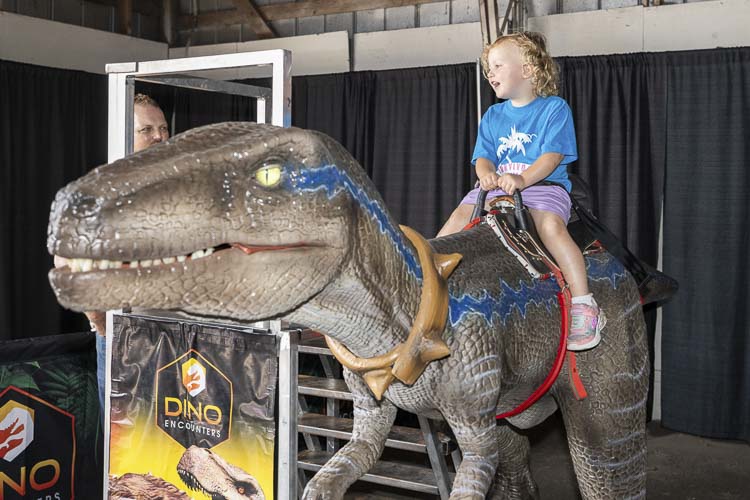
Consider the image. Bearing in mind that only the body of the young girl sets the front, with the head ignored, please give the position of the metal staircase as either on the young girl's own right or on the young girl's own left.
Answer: on the young girl's own right

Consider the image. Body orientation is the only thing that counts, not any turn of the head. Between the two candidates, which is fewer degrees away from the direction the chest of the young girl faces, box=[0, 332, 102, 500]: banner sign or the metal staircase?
the banner sign

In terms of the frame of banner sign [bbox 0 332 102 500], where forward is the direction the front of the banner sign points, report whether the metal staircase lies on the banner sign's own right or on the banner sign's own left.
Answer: on the banner sign's own left

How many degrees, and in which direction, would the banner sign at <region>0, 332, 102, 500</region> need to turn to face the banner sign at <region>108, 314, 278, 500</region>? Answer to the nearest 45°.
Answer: approximately 45° to its left

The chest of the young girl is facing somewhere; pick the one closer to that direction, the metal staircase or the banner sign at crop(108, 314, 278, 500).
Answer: the banner sign

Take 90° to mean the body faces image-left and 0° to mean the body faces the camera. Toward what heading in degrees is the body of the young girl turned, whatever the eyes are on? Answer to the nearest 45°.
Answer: approximately 45°

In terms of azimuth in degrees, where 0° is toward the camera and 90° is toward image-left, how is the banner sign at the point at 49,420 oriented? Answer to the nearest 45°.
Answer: approximately 0°
